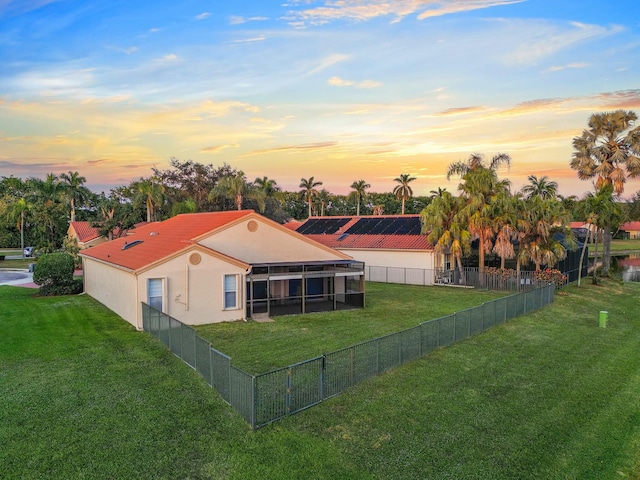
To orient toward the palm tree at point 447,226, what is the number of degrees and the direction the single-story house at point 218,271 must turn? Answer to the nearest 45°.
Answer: approximately 90° to its right

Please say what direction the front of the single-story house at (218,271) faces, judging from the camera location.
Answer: facing away from the viewer and to the left of the viewer

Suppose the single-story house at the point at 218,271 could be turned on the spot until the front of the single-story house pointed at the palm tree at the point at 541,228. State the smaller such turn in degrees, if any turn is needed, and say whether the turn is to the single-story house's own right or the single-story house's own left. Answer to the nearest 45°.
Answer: approximately 135° to the single-story house's own right

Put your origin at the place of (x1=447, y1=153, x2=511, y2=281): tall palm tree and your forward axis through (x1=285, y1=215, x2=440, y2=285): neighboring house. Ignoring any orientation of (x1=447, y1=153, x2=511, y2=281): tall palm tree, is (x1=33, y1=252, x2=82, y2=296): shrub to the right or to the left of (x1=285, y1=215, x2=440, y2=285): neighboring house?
left

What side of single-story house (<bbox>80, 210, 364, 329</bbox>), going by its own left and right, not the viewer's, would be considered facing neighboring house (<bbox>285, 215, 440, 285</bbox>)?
right

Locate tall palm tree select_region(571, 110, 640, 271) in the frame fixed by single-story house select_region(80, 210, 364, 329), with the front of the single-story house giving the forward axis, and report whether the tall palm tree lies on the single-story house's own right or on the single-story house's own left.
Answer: on the single-story house's own right
